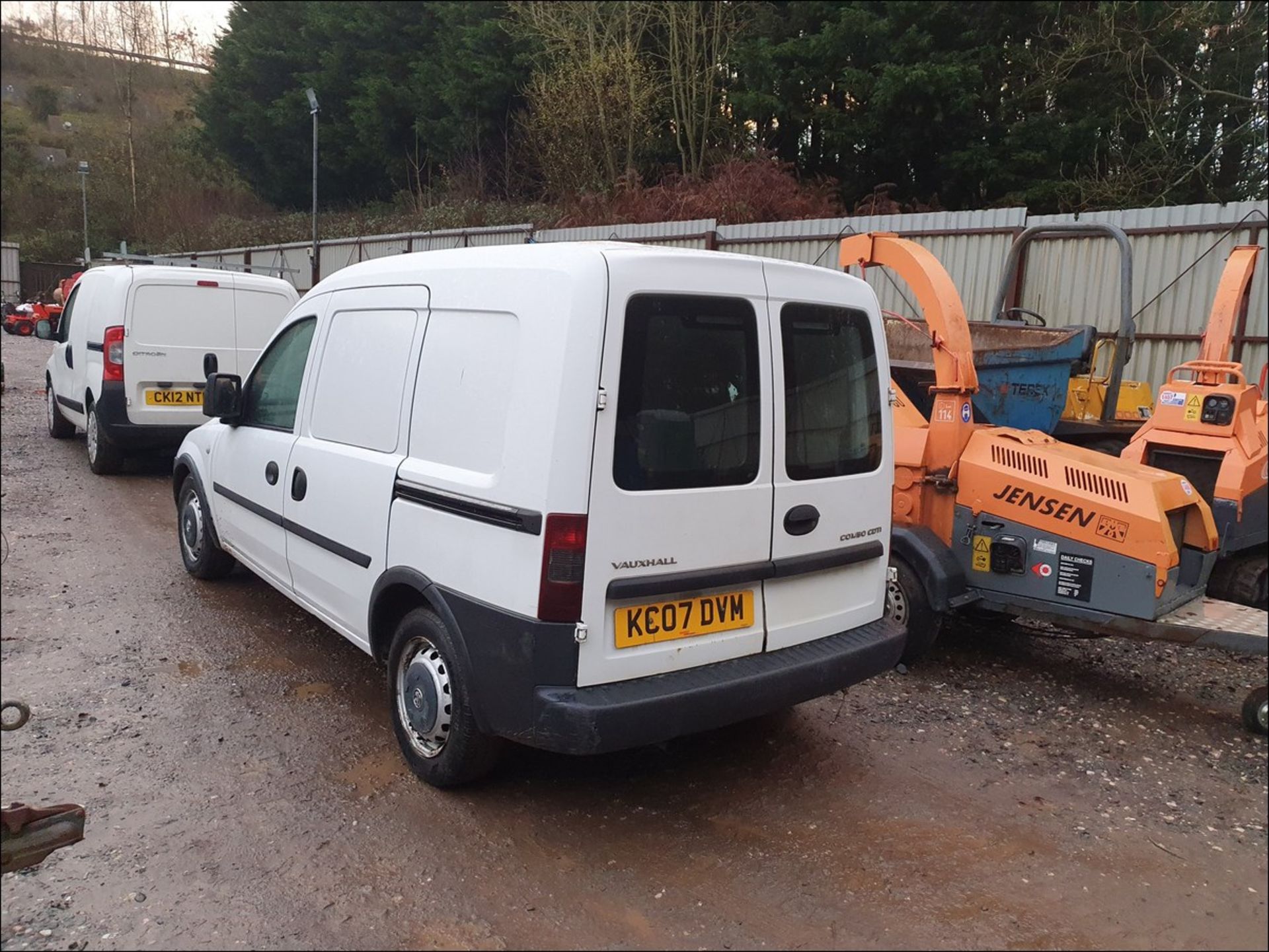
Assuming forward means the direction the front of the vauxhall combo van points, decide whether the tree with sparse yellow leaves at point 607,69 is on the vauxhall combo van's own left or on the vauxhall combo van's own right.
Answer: on the vauxhall combo van's own right

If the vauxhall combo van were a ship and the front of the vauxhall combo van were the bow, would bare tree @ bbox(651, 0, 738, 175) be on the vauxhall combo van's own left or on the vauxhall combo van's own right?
on the vauxhall combo van's own right

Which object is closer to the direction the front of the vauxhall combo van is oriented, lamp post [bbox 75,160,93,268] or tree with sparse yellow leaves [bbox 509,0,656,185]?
the lamp post

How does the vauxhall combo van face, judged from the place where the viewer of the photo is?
facing away from the viewer and to the left of the viewer

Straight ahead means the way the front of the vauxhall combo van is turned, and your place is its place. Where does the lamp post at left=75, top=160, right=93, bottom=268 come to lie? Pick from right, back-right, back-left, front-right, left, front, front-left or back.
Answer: front

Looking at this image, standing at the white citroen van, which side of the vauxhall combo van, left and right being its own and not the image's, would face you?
front

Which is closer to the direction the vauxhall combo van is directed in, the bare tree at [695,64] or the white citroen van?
the white citroen van

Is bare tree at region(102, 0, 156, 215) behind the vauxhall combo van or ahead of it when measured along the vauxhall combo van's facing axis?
ahead
